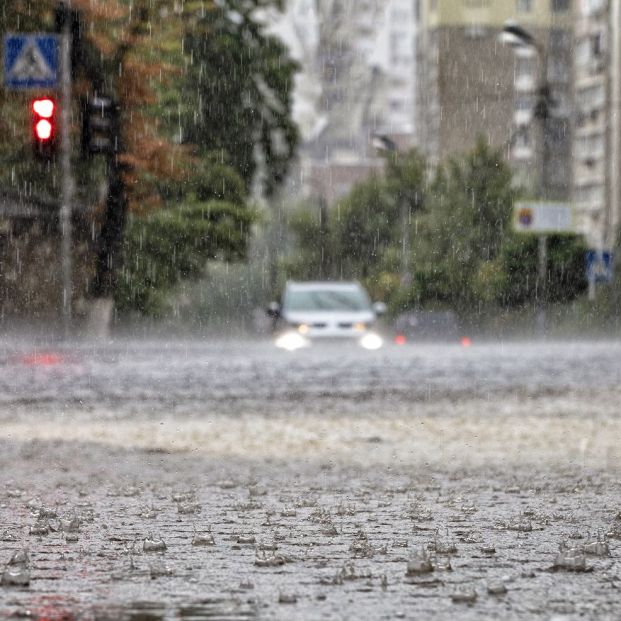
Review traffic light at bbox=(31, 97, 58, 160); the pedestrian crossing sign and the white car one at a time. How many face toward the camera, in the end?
3

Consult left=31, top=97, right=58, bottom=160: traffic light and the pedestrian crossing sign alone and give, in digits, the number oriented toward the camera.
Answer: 2

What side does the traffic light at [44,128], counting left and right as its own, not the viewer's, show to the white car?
back

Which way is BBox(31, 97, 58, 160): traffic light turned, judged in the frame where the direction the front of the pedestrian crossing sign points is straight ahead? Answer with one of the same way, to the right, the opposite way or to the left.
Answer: the same way

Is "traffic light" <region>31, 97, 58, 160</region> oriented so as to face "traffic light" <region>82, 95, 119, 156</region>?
no

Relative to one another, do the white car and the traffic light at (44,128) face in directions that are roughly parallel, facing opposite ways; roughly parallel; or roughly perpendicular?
roughly parallel

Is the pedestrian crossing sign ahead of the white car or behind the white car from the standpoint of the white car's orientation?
ahead

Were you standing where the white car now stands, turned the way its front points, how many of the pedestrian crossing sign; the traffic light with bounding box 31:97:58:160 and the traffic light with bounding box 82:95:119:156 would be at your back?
0

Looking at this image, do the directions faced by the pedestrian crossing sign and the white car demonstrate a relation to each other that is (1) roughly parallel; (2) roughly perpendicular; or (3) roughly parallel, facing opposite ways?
roughly parallel

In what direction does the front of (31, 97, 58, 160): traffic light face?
toward the camera

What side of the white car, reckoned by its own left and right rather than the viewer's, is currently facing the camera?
front

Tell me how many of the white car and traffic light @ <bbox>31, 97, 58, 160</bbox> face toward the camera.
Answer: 2
